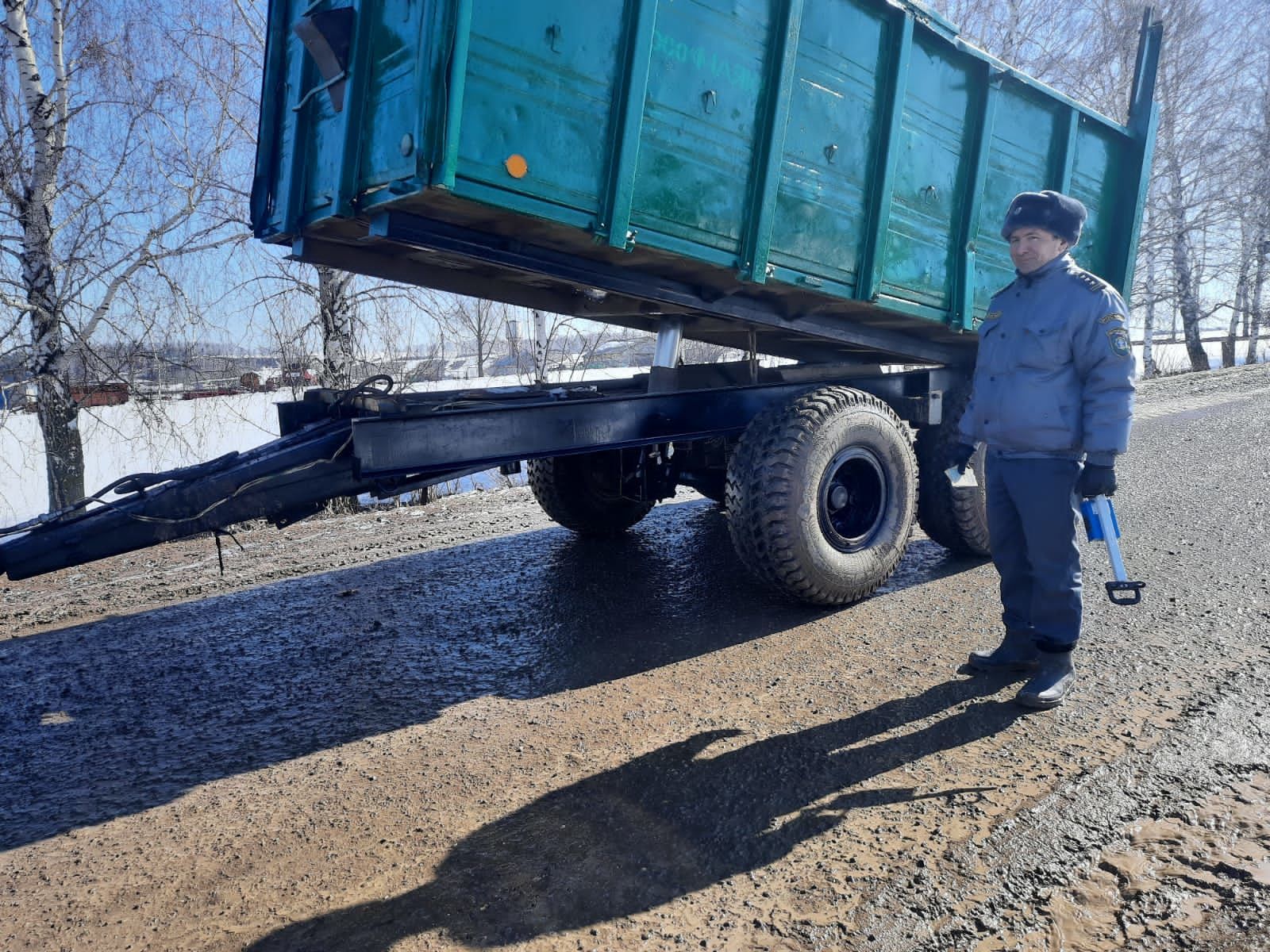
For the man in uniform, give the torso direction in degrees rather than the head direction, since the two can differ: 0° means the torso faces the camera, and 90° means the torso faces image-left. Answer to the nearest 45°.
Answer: approximately 45°

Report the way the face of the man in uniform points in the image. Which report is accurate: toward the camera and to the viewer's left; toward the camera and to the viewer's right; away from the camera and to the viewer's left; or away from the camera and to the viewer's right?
toward the camera and to the viewer's left
